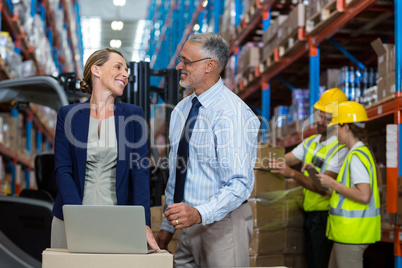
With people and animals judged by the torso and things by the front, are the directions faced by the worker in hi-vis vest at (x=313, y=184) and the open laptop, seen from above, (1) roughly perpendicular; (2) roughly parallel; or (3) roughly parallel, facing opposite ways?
roughly perpendicular

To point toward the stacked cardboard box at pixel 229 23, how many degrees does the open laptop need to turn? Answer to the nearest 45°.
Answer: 0° — it already faces it

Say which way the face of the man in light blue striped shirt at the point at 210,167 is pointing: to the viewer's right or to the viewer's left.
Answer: to the viewer's left

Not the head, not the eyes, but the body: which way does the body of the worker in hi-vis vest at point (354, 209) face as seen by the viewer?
to the viewer's left

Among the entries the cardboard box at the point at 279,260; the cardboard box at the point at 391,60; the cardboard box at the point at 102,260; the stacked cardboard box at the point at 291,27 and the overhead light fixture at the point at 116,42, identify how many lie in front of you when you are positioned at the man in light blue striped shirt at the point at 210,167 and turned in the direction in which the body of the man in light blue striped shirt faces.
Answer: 1

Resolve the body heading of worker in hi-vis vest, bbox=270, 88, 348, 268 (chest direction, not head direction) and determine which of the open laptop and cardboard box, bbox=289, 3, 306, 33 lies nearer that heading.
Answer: the open laptop

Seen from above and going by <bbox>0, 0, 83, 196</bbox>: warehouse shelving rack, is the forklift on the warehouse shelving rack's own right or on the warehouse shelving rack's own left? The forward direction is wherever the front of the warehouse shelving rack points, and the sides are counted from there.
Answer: on the warehouse shelving rack's own right

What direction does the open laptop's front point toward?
away from the camera

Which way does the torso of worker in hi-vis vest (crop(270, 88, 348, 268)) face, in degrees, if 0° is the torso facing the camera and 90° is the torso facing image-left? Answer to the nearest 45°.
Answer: approximately 45°

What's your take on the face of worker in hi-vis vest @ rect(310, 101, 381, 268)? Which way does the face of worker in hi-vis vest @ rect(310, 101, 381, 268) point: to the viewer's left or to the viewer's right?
to the viewer's left
